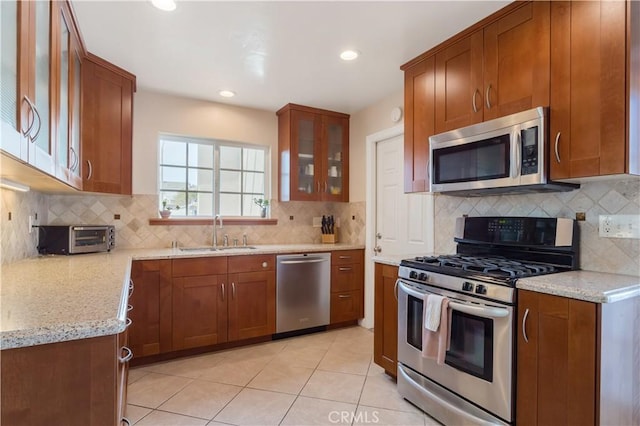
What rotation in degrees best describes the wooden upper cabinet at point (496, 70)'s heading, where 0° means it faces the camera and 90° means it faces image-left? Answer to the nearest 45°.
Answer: approximately 45°

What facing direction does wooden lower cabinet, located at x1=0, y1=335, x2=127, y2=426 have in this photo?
to the viewer's right

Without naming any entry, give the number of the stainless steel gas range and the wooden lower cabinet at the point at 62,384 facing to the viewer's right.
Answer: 1

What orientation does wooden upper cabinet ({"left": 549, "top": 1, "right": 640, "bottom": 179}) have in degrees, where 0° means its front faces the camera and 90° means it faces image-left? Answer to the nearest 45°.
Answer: approximately 45°

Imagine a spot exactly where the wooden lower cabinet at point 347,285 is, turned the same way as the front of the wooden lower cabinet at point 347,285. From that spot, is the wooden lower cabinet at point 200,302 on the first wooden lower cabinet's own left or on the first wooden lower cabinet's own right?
on the first wooden lower cabinet's own right

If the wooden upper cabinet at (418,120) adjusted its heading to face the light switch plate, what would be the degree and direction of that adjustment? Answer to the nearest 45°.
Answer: approximately 90° to its left

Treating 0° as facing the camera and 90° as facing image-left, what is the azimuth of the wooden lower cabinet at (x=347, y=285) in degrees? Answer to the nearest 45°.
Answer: approximately 315°

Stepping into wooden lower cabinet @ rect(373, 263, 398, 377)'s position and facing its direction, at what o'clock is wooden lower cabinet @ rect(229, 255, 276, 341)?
wooden lower cabinet @ rect(229, 255, 276, 341) is roughly at 2 o'clock from wooden lower cabinet @ rect(373, 263, 398, 377).

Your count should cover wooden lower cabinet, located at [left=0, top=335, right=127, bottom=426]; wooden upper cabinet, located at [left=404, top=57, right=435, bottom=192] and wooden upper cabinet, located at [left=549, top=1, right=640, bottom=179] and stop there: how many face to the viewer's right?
1

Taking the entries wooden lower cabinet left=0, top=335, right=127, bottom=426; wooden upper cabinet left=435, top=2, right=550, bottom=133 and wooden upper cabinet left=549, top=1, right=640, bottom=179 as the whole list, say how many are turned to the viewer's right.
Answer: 1

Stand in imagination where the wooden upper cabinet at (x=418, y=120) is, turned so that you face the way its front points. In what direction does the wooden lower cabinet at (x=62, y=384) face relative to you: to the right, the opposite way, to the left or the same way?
the opposite way

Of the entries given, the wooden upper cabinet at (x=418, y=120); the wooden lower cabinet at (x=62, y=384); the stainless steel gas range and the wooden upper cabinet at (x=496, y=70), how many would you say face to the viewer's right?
1

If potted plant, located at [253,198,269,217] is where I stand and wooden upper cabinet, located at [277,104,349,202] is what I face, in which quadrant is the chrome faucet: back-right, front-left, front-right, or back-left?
back-right

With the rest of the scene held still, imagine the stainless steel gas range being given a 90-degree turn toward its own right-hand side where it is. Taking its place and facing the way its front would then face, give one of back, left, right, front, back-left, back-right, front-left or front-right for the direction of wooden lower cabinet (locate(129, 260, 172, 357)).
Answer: front-left
